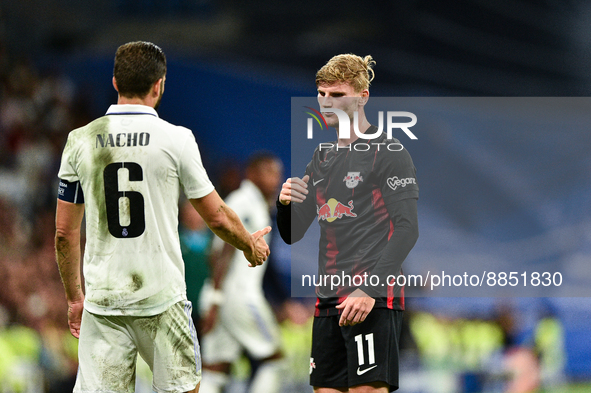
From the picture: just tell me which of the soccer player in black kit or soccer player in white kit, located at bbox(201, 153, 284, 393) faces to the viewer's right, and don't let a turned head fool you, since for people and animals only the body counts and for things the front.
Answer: the soccer player in white kit

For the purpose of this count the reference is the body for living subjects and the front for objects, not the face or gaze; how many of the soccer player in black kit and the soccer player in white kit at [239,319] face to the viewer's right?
1

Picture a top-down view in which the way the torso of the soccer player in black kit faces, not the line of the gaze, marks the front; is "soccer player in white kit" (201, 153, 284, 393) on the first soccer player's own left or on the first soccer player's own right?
on the first soccer player's own right

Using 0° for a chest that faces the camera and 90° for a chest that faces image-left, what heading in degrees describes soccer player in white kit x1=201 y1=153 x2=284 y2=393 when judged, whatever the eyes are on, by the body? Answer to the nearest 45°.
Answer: approximately 270°

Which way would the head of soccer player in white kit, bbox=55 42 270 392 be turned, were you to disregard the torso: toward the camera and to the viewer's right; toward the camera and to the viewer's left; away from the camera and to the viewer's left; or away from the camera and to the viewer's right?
away from the camera and to the viewer's right

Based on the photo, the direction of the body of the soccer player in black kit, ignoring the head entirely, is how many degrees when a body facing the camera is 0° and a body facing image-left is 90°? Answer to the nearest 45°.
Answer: approximately 45°

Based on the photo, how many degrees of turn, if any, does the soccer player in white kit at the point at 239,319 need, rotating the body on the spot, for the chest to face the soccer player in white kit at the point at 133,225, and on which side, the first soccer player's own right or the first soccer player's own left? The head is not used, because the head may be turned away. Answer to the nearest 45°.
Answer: approximately 90° to the first soccer player's own right
